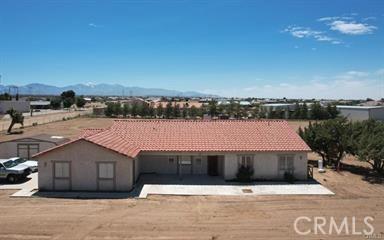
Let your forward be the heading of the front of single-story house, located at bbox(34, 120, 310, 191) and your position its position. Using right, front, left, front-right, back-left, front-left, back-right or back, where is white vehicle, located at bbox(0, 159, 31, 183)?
right

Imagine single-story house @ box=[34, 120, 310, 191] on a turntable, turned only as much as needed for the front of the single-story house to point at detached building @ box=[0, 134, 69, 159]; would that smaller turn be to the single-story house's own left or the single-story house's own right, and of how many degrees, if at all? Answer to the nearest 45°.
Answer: approximately 135° to the single-story house's own right

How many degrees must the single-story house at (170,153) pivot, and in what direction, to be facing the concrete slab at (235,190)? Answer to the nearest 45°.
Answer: approximately 45° to its left

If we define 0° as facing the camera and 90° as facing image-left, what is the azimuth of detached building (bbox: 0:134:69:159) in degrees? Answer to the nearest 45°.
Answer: approximately 0°

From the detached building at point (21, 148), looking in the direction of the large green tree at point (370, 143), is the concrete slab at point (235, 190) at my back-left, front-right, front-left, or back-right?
front-right

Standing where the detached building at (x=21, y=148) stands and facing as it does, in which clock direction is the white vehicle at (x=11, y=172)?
The white vehicle is roughly at 12 o'clock from the detached building.

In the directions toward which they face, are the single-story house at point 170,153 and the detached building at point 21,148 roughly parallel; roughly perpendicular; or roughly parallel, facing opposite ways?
roughly parallel

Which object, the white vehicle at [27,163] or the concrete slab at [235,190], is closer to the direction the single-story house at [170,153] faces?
the concrete slab

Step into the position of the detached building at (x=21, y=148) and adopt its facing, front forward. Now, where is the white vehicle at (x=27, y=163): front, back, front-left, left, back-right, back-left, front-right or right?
front

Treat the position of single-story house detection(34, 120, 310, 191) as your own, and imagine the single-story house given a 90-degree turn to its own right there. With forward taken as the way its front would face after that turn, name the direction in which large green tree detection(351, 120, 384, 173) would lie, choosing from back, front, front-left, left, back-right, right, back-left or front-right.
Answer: back

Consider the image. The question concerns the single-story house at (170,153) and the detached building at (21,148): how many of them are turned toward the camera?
2

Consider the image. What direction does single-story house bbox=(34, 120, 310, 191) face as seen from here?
toward the camera
